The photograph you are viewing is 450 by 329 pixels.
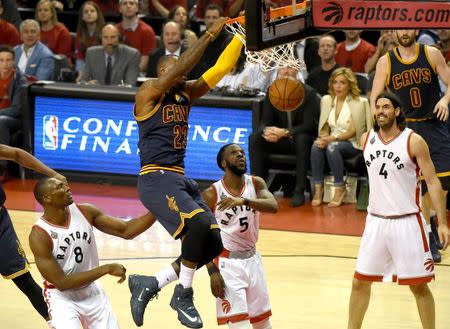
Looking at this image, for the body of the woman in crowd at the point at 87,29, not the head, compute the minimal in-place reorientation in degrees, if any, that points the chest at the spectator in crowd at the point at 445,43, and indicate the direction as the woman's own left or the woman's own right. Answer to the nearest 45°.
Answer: approximately 45° to the woman's own left

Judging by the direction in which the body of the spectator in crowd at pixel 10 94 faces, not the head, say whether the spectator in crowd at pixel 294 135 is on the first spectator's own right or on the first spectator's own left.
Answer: on the first spectator's own left

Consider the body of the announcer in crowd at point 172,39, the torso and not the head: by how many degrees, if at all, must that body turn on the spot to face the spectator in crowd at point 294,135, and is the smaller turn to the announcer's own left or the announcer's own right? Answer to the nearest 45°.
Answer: approximately 45° to the announcer's own left

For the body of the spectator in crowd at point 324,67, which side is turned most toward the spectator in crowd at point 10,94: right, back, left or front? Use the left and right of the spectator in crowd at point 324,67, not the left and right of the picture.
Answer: right

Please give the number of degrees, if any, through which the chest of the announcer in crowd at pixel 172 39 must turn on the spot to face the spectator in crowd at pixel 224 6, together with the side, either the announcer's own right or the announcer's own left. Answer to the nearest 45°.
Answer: approximately 135° to the announcer's own left

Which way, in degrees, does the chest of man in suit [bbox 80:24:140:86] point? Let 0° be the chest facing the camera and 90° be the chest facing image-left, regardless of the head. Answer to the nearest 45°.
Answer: approximately 0°
